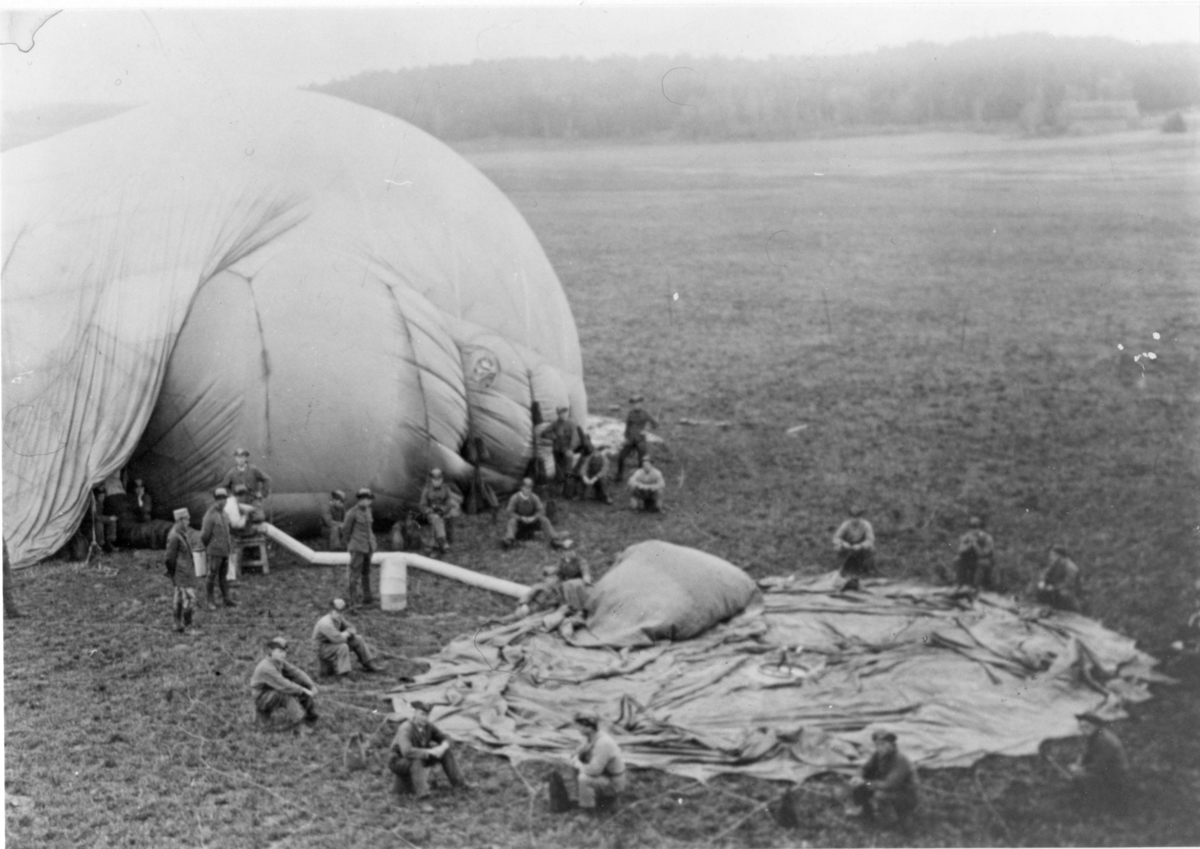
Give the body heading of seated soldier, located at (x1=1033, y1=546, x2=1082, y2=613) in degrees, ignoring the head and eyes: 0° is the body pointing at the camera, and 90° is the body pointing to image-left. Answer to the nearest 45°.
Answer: approximately 45°

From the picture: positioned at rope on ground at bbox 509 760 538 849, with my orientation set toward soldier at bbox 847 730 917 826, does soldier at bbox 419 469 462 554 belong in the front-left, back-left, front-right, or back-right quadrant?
back-left

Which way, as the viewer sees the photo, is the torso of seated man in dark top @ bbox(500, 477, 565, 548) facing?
toward the camera

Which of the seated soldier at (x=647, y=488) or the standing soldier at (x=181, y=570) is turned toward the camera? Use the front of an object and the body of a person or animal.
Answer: the seated soldier

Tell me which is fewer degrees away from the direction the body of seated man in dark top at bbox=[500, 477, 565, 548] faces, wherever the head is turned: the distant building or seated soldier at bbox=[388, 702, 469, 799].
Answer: the seated soldier

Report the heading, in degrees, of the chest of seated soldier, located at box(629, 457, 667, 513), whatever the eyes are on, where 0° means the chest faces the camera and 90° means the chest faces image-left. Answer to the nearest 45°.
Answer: approximately 0°

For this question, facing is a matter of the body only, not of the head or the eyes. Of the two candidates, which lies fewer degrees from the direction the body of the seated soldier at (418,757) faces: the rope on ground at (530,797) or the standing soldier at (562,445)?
the rope on ground

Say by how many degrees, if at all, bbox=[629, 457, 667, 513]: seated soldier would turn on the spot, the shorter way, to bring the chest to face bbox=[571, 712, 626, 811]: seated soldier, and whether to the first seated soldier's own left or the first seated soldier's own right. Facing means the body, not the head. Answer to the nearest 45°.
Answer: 0° — they already face them

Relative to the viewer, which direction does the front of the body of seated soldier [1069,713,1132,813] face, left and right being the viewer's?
facing to the left of the viewer
